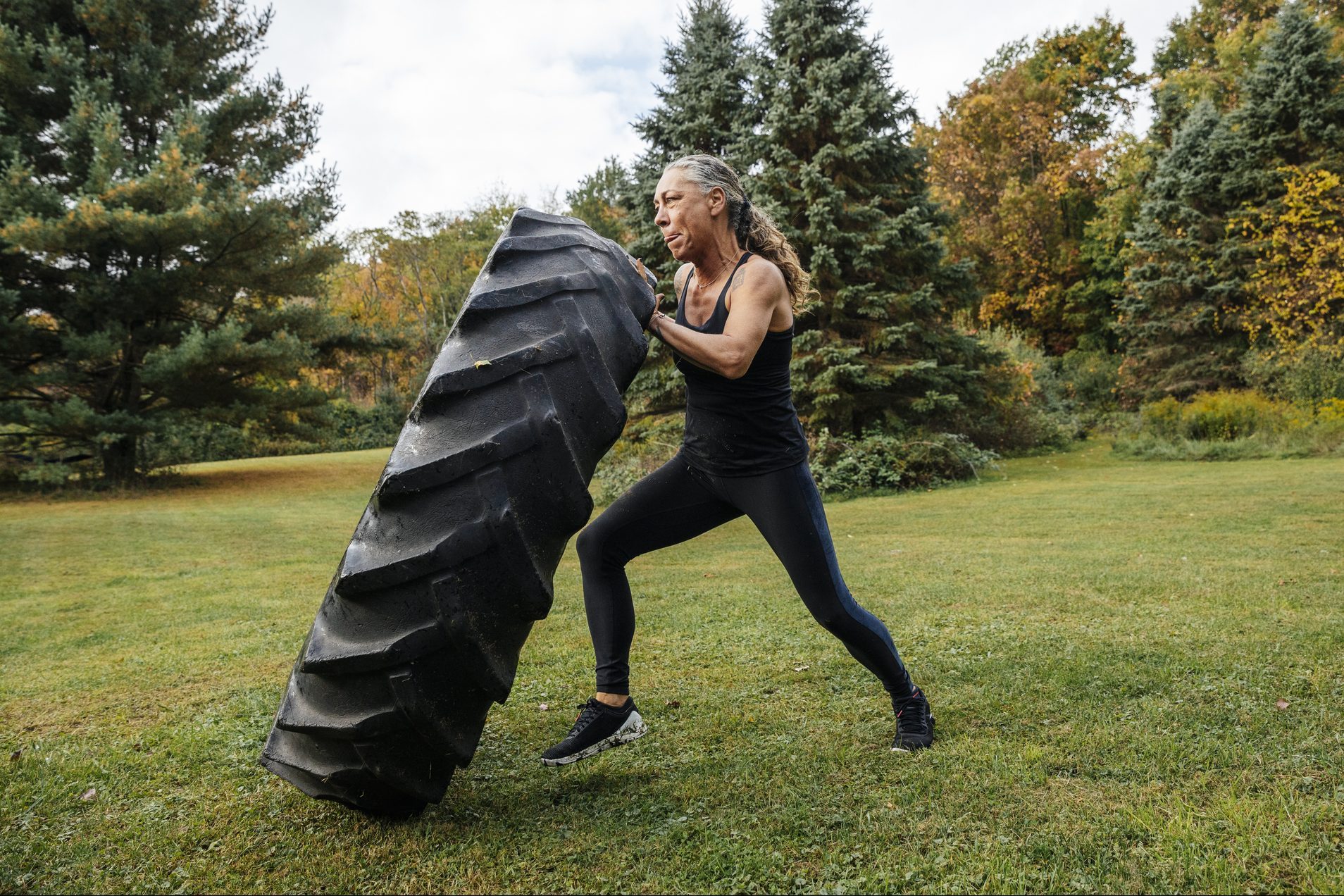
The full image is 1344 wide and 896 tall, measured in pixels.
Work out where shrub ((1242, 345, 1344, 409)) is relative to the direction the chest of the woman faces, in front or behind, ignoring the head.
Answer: behind

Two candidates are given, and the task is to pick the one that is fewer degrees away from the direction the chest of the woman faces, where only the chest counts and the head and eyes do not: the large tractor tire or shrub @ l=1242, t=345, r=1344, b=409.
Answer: the large tractor tire

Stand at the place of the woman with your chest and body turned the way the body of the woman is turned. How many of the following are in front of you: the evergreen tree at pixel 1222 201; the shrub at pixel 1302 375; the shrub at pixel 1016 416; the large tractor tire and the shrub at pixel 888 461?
1

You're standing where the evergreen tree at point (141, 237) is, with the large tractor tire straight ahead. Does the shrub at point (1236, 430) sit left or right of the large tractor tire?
left

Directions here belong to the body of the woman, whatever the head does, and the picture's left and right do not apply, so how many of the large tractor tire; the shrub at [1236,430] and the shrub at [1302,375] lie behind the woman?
2

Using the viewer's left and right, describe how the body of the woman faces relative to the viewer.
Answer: facing the viewer and to the left of the viewer

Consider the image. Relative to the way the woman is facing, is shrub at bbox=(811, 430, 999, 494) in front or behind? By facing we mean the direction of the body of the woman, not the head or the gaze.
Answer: behind

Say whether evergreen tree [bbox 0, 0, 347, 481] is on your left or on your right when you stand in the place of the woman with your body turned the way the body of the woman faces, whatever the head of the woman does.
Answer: on your right

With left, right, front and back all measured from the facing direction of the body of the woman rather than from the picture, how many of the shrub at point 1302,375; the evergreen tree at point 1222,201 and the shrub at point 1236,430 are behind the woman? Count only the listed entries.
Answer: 3

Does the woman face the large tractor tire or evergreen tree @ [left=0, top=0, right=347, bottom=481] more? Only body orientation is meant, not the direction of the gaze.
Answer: the large tractor tire

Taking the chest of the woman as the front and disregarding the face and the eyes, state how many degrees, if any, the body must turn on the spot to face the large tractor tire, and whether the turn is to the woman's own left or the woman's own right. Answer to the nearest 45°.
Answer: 0° — they already face it

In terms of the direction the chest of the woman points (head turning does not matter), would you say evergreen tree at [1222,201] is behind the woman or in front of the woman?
behind

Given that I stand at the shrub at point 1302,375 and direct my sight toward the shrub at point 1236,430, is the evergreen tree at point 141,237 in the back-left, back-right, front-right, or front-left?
front-right

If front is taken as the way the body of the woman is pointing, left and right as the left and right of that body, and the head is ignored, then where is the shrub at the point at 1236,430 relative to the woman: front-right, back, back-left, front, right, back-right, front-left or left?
back
